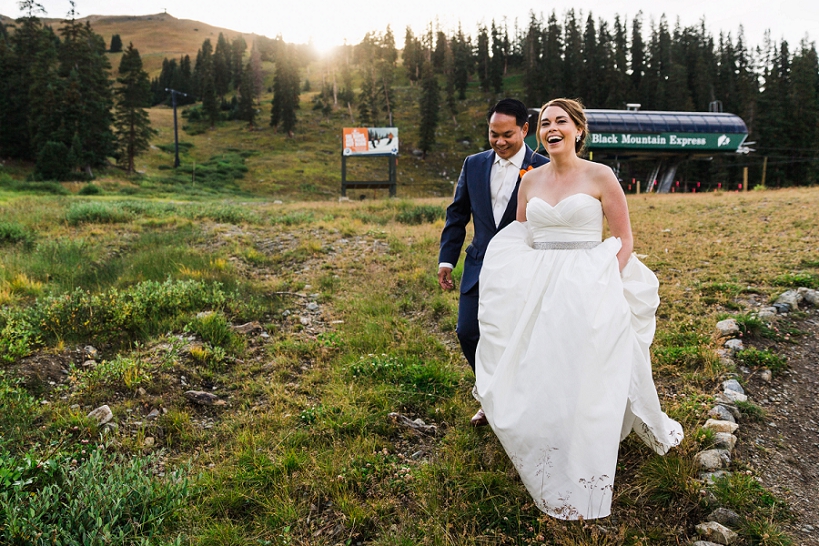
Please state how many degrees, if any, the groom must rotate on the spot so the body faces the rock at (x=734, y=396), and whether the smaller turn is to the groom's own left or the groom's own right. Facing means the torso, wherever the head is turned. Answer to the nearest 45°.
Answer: approximately 90° to the groom's own left

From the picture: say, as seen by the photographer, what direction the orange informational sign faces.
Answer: facing the viewer

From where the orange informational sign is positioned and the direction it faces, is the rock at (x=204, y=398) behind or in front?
in front

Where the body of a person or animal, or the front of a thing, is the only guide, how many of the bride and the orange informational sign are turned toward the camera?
2

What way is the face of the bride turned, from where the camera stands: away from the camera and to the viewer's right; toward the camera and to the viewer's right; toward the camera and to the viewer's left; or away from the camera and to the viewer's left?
toward the camera and to the viewer's left

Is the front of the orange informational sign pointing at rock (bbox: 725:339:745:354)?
yes

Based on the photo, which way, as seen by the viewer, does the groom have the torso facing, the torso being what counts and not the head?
toward the camera
